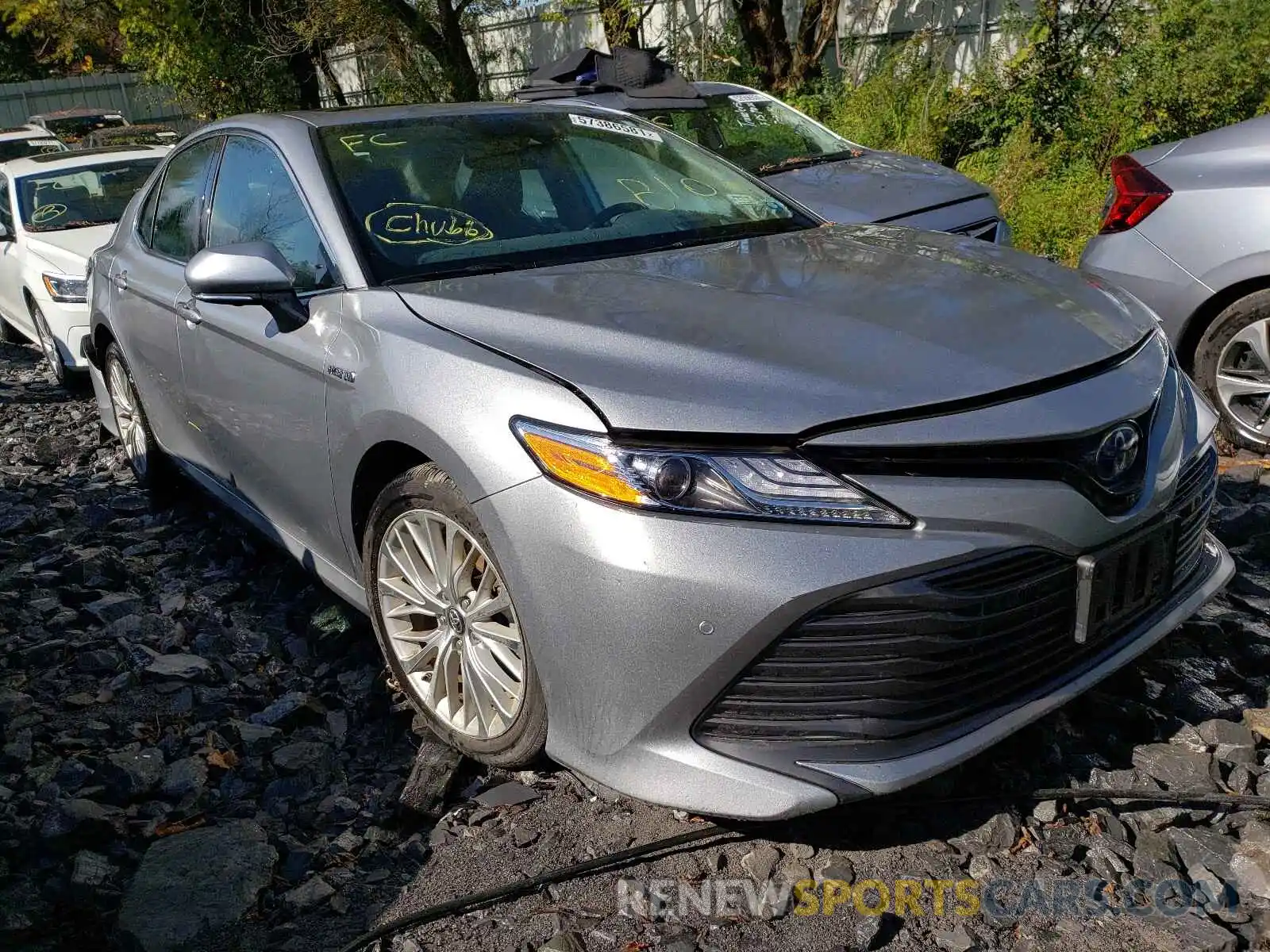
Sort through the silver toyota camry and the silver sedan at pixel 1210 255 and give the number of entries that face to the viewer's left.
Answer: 0

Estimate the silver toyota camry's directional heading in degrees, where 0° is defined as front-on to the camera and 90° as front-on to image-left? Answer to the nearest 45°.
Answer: approximately 315°

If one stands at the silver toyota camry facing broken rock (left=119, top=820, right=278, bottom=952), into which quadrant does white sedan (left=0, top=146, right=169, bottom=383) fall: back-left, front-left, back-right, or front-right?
back-right

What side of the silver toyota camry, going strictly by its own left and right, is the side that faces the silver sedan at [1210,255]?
left

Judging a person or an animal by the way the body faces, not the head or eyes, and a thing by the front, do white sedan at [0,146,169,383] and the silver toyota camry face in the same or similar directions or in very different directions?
same or similar directions

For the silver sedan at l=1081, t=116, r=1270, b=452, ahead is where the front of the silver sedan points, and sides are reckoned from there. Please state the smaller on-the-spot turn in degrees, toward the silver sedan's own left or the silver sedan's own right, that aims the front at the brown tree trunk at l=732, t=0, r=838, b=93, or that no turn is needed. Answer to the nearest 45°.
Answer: approximately 135° to the silver sedan's own left

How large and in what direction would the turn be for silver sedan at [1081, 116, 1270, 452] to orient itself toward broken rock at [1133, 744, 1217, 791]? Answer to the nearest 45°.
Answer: approximately 90° to its right

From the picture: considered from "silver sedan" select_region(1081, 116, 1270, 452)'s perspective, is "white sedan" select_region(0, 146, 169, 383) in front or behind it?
behind

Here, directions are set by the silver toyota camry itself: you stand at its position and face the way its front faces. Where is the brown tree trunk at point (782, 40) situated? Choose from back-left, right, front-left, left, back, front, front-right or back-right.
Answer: back-left

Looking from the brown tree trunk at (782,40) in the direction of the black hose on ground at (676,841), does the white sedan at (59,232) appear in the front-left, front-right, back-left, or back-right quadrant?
front-right

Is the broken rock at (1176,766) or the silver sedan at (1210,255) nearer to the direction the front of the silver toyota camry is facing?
the broken rock

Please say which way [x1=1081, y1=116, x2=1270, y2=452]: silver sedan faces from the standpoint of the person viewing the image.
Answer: facing to the right of the viewer

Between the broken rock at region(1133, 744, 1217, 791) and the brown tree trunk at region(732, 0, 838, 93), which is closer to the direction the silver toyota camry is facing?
the broken rock

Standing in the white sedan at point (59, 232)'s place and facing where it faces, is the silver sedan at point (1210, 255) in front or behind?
in front

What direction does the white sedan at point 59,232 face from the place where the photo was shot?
facing the viewer and to the right of the viewer

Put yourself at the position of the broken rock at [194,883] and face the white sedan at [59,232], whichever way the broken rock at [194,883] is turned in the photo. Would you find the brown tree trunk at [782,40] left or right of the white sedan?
right
